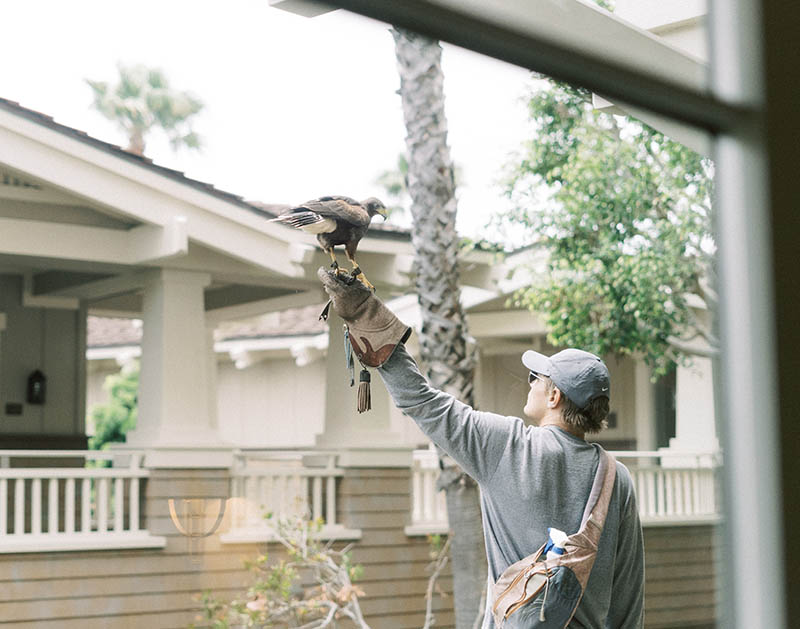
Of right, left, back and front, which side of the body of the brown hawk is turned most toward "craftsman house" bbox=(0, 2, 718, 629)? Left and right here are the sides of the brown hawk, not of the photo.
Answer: left

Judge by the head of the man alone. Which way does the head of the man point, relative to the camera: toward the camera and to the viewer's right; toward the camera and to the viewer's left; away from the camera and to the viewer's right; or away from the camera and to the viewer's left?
away from the camera and to the viewer's left

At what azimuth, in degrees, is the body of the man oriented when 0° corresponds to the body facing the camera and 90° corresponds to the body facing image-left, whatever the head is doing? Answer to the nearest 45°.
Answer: approximately 135°

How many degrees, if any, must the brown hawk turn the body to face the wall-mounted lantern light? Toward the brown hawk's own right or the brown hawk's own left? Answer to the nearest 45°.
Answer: approximately 90° to the brown hawk's own left

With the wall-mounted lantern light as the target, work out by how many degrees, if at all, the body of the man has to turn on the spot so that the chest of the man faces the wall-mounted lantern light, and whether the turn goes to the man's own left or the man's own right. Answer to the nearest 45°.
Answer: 0° — they already face it

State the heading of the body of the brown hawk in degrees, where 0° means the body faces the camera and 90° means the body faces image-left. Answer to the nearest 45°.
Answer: approximately 270°
